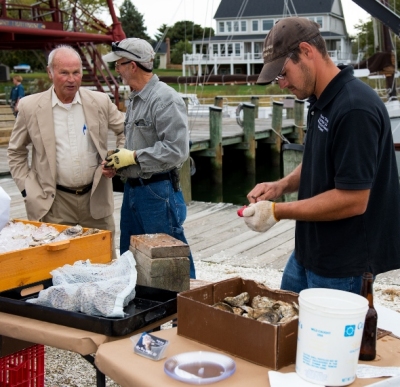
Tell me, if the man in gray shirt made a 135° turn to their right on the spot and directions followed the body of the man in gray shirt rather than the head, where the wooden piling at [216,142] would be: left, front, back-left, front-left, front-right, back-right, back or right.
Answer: front

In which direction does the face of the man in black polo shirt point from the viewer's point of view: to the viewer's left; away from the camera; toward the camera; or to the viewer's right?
to the viewer's left

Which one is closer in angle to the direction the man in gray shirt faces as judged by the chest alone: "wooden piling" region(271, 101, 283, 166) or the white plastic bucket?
the white plastic bucket

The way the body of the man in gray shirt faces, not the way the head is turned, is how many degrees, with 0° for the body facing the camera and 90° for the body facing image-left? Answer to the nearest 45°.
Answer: approximately 45°

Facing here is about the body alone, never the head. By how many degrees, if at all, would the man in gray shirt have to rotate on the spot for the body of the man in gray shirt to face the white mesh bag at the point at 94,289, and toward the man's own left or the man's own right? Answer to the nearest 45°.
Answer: approximately 45° to the man's own left

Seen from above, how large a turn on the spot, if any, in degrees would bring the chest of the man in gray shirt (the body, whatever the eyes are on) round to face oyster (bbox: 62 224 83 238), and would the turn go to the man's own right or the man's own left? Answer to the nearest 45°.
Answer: approximately 45° to the man's own left

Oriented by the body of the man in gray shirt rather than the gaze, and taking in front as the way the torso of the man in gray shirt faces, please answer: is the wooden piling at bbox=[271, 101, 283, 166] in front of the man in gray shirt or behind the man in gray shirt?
behind

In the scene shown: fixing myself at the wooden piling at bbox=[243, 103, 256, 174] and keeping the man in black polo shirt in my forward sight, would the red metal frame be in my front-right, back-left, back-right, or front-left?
back-right

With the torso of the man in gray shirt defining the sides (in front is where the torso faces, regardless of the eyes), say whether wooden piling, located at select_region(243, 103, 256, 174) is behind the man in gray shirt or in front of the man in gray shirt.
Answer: behind
